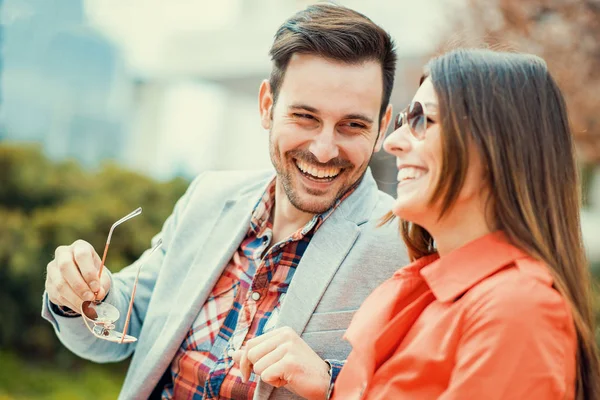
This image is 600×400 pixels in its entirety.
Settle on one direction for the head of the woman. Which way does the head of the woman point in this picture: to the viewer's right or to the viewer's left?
to the viewer's left

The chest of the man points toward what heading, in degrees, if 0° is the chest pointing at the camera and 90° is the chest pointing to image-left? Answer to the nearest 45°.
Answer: approximately 0°

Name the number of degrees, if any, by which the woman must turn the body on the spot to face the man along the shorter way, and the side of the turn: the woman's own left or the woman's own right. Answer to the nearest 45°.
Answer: approximately 45° to the woman's own right

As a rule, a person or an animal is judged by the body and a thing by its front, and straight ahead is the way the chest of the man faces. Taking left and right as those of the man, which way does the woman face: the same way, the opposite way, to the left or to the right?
to the right

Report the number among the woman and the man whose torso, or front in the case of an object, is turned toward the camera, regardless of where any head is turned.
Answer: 1

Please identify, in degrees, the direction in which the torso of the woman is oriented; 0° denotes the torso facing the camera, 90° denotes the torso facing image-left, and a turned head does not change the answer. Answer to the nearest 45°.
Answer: approximately 90°
